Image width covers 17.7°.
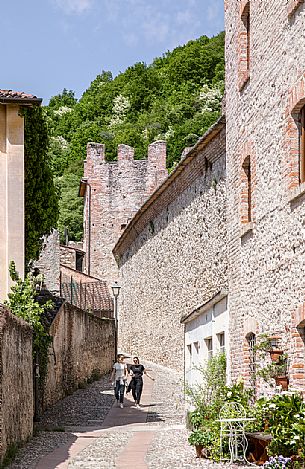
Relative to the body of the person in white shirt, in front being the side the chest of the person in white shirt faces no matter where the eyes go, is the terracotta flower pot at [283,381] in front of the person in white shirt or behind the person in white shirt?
in front

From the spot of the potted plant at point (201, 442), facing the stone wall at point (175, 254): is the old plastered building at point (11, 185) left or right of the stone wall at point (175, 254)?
left

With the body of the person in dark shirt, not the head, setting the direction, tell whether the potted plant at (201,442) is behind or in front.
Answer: in front

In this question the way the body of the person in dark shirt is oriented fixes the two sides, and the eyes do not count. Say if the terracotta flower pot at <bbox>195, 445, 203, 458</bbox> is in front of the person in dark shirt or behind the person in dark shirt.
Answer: in front

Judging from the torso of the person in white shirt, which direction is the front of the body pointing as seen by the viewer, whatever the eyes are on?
toward the camera

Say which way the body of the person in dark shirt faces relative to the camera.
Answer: toward the camera

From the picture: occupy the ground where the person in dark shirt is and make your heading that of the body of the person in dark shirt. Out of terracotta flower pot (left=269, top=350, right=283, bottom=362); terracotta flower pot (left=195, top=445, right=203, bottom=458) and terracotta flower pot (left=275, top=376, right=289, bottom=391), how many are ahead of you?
3

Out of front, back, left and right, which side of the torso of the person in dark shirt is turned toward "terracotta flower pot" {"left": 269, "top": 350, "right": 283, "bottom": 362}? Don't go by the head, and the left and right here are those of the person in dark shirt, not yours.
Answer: front

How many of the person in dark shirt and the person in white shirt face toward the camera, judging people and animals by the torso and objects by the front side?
2

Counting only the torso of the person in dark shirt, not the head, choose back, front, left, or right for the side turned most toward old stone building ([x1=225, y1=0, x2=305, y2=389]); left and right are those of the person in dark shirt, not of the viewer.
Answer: front
